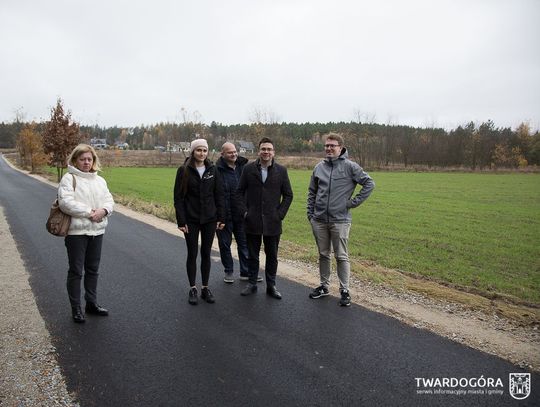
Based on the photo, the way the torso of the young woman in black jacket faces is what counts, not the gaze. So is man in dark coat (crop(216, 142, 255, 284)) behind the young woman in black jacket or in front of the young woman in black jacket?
behind

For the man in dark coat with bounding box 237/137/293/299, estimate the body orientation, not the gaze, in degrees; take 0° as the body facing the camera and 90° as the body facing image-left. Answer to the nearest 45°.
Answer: approximately 0°

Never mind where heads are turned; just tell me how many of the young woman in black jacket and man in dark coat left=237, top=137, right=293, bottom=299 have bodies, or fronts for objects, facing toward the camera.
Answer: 2

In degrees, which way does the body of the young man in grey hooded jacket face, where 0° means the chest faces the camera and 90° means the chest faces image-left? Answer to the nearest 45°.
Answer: approximately 45°

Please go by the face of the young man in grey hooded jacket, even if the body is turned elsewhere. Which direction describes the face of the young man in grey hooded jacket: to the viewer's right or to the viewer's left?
to the viewer's left

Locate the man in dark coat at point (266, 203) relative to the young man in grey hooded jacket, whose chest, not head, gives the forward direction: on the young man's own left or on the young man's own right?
on the young man's own right

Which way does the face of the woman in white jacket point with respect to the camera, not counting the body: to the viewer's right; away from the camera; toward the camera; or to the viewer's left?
toward the camera

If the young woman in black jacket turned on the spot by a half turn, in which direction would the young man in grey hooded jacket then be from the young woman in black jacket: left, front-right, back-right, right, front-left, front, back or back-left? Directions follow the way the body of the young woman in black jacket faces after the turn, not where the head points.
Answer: right

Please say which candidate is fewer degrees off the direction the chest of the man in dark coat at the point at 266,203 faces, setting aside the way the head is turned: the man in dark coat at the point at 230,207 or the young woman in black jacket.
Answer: the young woman in black jacket

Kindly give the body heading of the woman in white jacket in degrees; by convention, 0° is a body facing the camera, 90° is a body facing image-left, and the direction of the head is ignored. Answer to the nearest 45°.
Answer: approximately 315°

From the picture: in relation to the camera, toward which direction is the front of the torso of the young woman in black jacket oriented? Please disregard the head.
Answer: toward the camera

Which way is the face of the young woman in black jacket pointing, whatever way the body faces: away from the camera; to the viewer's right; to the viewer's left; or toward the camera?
toward the camera

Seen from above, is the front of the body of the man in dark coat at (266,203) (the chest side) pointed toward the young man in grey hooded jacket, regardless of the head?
no
